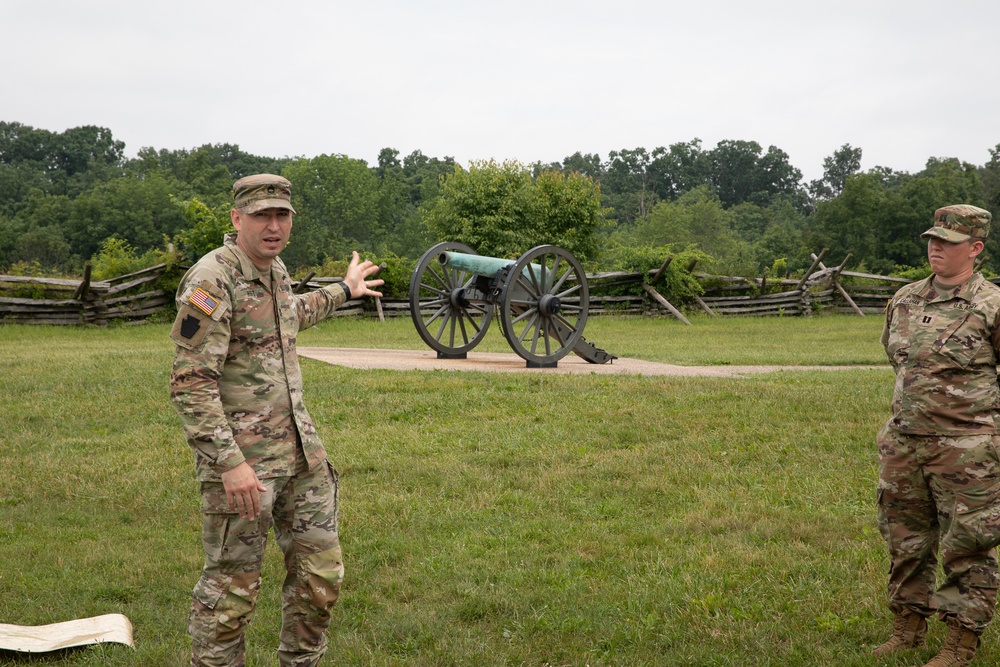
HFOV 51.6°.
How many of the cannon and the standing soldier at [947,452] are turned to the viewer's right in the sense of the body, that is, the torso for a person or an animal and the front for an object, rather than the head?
0

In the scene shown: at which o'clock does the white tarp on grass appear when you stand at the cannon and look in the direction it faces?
The white tarp on grass is roughly at 11 o'clock from the cannon.

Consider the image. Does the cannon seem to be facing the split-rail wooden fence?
no

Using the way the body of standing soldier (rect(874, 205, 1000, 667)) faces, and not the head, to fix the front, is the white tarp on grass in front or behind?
in front

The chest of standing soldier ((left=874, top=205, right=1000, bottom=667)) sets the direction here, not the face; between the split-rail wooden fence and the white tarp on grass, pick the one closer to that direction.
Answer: the white tarp on grass

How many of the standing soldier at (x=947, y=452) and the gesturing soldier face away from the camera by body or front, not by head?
0

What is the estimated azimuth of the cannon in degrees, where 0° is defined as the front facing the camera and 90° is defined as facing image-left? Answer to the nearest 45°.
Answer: approximately 45°

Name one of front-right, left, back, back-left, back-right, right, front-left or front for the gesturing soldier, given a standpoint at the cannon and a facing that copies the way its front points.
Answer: front-left

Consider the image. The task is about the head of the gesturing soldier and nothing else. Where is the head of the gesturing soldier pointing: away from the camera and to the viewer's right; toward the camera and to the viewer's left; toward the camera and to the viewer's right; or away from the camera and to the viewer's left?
toward the camera and to the viewer's right

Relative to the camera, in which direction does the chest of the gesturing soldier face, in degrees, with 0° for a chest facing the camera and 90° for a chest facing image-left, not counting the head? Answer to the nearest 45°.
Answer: approximately 315°

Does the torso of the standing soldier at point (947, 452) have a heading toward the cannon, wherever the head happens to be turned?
no

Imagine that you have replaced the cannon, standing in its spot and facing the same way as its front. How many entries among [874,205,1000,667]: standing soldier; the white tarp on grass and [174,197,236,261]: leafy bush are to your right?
1

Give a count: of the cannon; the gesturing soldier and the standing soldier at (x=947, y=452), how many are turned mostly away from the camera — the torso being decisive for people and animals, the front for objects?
0

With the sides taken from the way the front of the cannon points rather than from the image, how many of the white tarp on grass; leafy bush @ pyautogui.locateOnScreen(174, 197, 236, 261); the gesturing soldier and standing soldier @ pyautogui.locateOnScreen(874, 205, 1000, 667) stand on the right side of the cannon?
1

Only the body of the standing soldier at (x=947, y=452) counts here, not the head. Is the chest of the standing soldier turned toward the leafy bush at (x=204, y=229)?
no

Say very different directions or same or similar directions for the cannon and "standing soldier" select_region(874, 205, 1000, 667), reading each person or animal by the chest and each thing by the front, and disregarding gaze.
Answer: same or similar directions

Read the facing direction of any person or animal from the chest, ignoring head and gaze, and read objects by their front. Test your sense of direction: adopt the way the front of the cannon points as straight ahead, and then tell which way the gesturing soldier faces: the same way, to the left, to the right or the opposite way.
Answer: to the left

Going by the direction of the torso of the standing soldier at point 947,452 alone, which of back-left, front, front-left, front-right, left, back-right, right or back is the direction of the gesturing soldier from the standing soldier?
front
